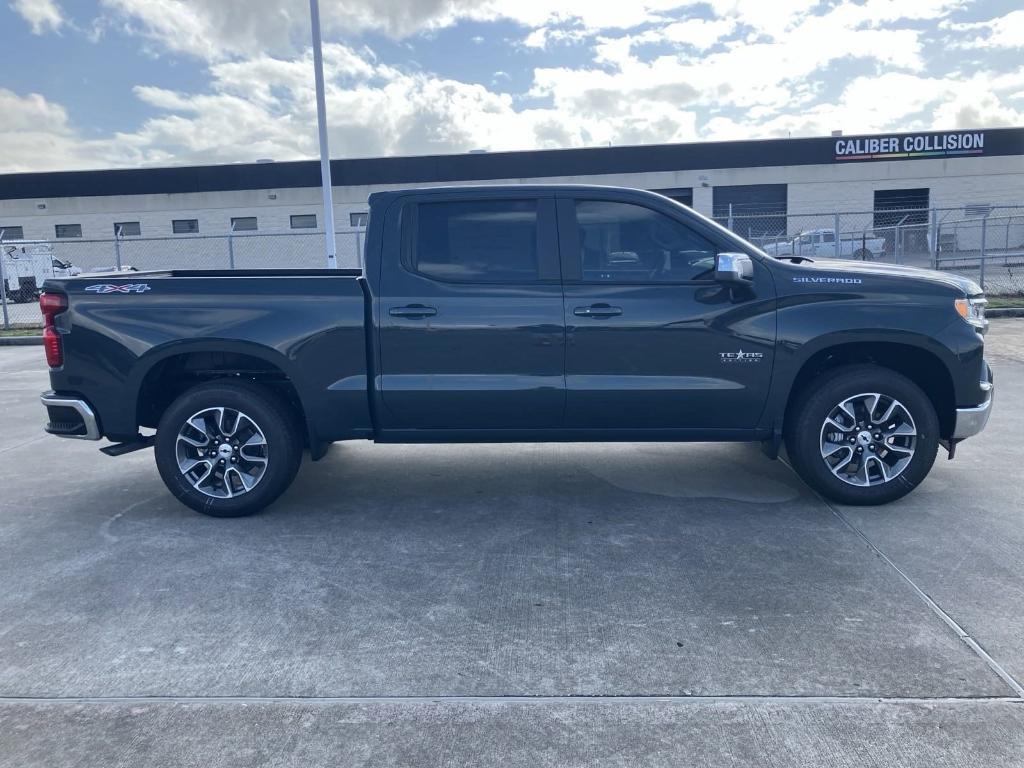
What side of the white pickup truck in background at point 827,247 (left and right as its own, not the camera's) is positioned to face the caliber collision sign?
right

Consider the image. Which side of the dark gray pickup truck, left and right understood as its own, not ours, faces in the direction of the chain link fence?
left

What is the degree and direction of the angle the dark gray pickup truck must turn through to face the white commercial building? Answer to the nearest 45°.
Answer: approximately 90° to its left

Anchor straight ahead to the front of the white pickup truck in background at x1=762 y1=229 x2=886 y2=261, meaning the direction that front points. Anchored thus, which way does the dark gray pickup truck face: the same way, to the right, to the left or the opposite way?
the opposite way

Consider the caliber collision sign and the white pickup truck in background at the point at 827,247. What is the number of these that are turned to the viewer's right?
0

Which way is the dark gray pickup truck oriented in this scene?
to the viewer's right

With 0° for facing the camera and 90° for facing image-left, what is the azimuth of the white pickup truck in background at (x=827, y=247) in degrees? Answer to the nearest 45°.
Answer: approximately 90°

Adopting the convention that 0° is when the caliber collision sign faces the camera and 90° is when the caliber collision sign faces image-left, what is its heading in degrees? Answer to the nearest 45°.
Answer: approximately 0°

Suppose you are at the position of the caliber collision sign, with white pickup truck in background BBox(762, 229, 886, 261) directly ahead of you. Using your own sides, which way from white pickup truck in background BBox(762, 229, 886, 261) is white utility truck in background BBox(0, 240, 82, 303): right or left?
right
